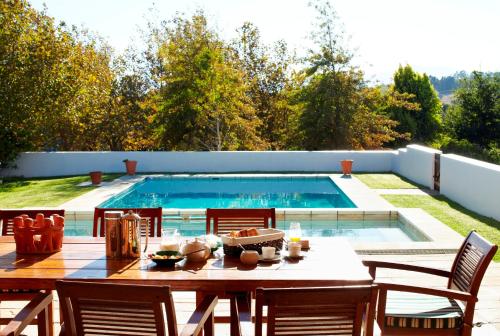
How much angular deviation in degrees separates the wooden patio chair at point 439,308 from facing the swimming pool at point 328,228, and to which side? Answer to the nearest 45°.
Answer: approximately 90° to its right

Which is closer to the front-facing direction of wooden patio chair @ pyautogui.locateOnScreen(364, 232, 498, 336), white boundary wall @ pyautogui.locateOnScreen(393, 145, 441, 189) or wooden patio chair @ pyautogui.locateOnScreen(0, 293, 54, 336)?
the wooden patio chair

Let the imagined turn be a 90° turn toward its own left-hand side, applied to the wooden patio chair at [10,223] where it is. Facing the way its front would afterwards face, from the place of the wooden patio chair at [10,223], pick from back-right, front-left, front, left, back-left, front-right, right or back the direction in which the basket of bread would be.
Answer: front-right

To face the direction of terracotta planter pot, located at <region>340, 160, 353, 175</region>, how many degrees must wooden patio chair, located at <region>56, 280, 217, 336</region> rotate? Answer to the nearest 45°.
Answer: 0° — it already faces it

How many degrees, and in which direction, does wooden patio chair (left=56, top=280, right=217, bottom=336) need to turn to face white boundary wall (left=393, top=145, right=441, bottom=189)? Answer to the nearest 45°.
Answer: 0° — it already faces it

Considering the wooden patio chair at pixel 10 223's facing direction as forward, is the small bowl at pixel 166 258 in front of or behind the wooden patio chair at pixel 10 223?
in front

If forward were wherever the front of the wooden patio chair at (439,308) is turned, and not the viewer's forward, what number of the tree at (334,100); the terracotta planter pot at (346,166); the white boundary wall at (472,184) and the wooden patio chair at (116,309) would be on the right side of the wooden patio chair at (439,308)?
3

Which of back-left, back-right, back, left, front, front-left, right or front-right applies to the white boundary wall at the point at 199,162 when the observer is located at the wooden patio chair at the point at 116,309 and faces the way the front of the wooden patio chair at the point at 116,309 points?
front-left

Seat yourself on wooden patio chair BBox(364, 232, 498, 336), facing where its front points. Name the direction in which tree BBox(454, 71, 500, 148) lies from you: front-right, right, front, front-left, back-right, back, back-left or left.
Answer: right

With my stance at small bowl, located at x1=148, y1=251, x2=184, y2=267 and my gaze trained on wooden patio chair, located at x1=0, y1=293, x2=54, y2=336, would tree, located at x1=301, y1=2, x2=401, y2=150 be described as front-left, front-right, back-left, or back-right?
back-right

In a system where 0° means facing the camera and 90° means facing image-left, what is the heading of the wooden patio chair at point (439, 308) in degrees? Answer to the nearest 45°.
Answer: approximately 90°

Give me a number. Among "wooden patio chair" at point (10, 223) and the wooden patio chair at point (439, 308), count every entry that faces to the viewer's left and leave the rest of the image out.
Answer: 1

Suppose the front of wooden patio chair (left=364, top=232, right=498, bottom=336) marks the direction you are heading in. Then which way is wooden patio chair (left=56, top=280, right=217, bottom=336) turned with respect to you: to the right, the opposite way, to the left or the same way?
to the right
